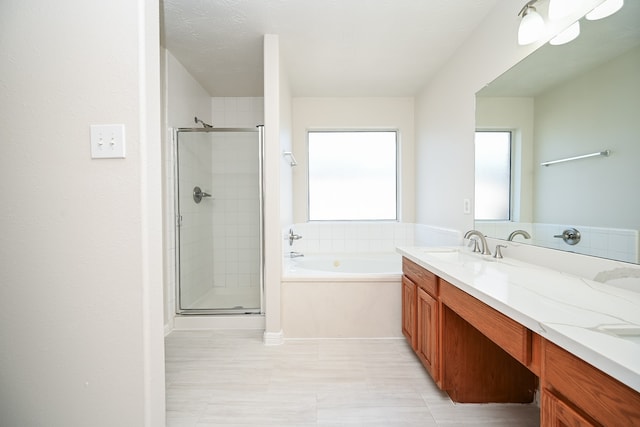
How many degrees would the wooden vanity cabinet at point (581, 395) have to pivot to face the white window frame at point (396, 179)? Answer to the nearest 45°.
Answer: approximately 90° to its right

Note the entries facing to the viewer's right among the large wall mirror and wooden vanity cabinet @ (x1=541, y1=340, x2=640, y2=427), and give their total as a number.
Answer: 0

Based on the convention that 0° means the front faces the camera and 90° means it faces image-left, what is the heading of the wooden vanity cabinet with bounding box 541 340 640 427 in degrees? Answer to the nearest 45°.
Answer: approximately 45°

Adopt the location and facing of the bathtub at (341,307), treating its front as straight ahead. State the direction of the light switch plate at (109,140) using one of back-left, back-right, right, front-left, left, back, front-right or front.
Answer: front-right

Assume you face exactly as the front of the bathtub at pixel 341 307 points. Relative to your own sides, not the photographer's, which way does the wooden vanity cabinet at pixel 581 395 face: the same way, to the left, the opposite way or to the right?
to the right

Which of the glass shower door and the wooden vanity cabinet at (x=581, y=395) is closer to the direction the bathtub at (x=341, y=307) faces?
the wooden vanity cabinet

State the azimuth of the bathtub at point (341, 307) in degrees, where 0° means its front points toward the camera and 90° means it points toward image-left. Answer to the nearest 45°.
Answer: approximately 0°

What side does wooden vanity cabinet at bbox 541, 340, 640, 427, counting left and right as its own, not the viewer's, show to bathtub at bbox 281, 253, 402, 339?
right
